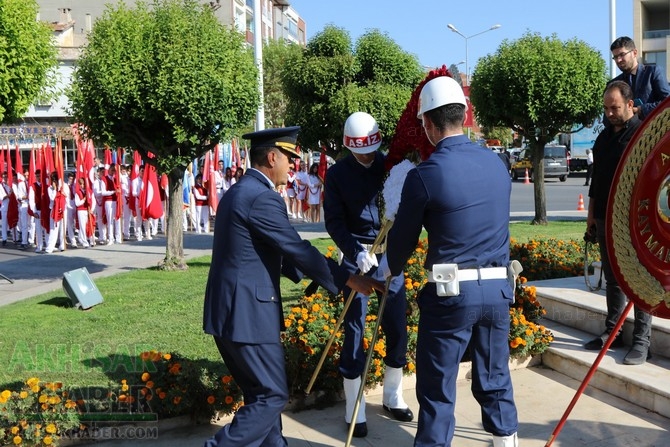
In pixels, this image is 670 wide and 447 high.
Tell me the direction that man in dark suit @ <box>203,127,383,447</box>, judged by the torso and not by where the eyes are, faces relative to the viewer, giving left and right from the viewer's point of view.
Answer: facing to the right of the viewer

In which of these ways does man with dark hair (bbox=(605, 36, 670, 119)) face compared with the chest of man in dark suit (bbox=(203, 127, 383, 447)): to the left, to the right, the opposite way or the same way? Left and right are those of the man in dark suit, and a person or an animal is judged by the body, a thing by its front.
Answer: the opposite way

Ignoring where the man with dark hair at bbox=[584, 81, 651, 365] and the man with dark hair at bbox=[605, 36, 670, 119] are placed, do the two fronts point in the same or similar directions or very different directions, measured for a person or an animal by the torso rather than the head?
same or similar directions

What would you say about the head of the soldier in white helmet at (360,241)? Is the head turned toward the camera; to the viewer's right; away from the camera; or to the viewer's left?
toward the camera

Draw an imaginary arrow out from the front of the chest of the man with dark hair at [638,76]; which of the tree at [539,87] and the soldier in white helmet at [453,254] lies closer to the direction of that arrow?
the soldier in white helmet

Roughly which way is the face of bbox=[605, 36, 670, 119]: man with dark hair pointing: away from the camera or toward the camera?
toward the camera

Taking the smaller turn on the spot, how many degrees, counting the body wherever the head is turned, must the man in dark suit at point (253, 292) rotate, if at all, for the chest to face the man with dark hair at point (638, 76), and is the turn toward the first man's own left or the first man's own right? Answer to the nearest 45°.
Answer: approximately 45° to the first man's own left

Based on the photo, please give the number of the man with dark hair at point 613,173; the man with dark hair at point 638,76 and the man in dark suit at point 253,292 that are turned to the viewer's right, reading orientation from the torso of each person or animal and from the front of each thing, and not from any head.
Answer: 1

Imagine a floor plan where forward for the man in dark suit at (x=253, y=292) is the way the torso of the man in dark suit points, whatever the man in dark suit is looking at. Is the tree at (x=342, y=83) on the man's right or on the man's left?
on the man's left

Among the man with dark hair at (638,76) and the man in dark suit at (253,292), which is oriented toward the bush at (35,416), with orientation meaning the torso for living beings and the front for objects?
the man with dark hair

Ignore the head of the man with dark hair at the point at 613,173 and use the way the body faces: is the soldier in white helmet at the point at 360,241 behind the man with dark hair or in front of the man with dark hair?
in front

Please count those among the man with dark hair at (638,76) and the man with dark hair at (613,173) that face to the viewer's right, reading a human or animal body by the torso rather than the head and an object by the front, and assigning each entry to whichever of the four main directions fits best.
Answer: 0

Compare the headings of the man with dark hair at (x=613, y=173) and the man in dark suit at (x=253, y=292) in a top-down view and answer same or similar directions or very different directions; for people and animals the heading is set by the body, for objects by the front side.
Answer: very different directions

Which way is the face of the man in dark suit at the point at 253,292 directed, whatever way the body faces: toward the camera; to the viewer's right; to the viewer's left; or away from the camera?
to the viewer's right
